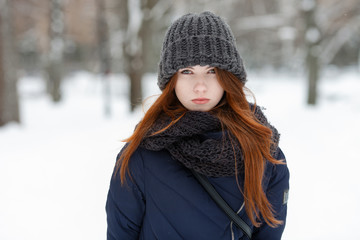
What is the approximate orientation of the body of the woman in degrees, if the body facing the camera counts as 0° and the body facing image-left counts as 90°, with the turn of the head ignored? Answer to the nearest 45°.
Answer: approximately 0°

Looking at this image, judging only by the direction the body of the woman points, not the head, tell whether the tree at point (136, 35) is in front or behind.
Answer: behind
